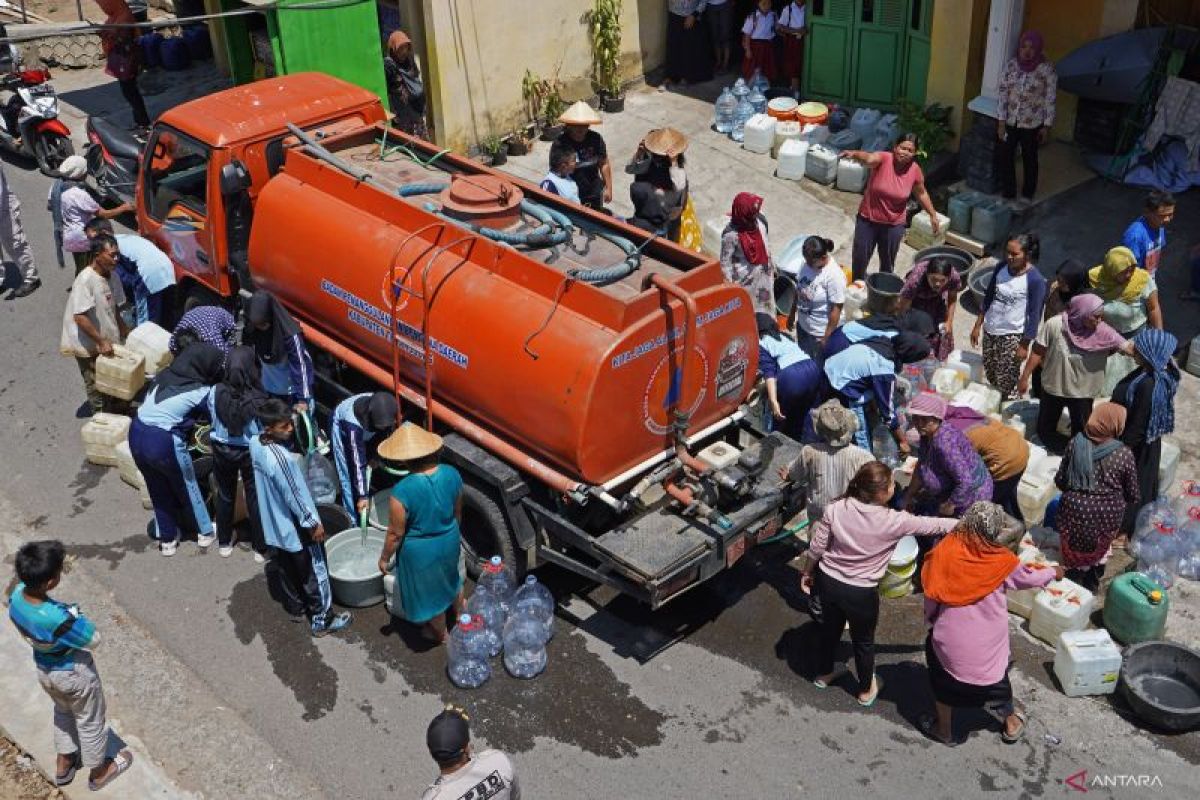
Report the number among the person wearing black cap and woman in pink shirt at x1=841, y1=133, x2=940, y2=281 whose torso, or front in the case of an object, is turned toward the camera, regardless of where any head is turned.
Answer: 1

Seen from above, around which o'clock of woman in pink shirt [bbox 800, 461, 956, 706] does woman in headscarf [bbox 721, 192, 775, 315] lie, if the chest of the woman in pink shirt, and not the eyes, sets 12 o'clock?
The woman in headscarf is roughly at 10 o'clock from the woman in pink shirt.

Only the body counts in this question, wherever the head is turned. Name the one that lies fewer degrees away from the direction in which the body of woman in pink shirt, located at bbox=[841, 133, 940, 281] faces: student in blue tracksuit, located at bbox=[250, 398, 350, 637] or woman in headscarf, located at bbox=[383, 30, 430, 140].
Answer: the student in blue tracksuit

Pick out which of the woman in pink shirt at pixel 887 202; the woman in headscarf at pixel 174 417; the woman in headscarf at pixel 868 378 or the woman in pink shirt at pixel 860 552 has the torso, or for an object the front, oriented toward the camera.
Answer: the woman in pink shirt at pixel 887 202

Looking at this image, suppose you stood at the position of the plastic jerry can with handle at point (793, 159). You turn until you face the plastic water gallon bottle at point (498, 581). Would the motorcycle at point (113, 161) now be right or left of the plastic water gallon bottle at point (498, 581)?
right

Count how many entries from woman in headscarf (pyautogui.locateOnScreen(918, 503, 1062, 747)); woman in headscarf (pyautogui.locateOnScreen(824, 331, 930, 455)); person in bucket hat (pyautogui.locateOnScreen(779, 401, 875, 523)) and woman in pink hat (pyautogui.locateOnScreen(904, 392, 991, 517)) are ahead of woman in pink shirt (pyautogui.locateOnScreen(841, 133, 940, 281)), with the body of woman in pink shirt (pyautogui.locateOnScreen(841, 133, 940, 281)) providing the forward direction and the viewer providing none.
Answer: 4
